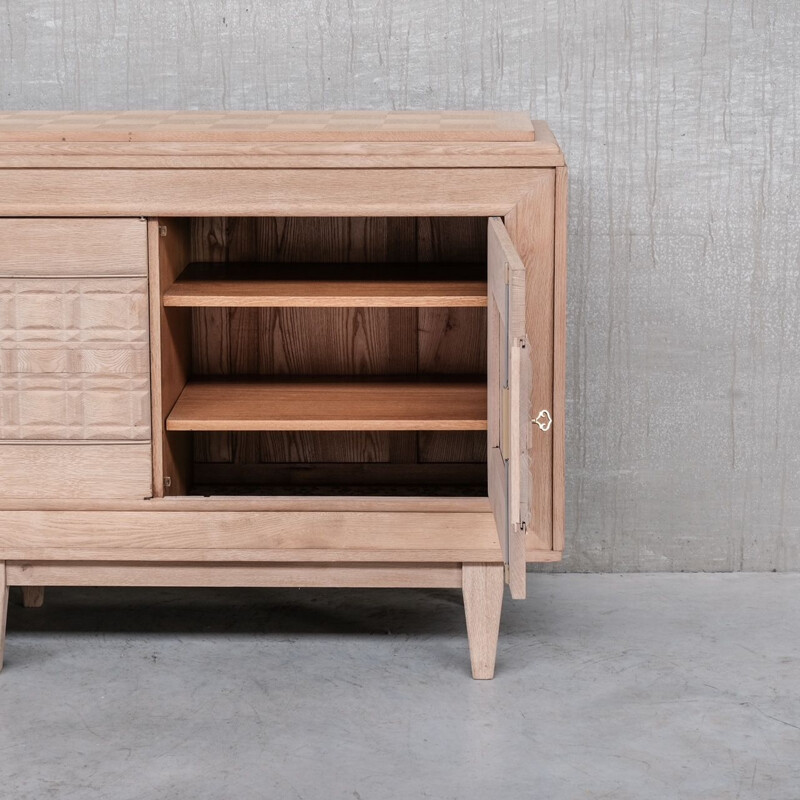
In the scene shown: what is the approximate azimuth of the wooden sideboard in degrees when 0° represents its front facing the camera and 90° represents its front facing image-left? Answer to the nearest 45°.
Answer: approximately 0°
